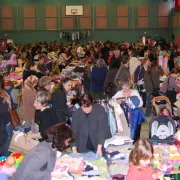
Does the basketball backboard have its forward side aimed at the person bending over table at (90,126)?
yes

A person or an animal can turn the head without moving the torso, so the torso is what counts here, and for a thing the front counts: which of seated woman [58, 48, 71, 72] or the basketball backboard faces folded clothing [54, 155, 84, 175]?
the basketball backboard

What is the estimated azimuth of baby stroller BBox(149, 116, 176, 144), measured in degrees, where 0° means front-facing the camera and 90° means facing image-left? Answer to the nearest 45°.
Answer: approximately 0°

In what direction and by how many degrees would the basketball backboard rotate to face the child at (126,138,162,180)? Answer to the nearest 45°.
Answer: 0° — it already faces them
